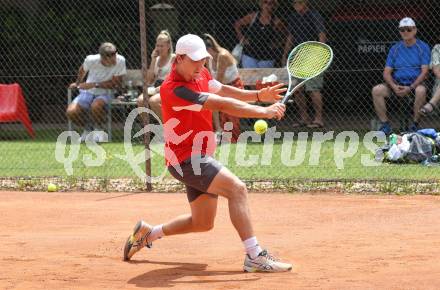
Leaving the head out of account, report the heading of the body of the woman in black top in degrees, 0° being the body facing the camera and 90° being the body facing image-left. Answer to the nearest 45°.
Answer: approximately 0°

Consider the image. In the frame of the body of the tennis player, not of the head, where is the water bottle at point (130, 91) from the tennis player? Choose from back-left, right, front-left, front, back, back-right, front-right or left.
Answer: left

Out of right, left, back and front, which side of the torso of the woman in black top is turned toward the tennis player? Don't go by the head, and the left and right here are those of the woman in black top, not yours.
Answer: front

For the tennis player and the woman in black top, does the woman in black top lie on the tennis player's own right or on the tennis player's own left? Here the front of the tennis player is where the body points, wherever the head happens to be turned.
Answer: on the tennis player's own left

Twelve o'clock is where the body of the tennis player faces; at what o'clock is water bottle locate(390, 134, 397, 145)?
The water bottle is roughly at 10 o'clock from the tennis player.

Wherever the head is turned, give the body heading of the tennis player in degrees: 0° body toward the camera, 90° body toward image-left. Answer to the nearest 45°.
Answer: approximately 270°

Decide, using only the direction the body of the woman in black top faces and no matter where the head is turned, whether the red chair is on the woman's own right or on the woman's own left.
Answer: on the woman's own right

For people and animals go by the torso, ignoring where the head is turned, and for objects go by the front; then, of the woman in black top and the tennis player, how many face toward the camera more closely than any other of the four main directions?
1

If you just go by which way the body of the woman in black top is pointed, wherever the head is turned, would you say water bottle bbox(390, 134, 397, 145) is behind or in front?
in front
